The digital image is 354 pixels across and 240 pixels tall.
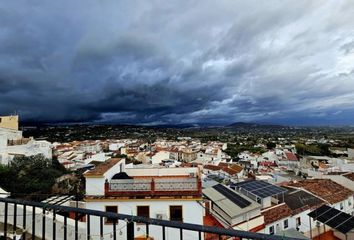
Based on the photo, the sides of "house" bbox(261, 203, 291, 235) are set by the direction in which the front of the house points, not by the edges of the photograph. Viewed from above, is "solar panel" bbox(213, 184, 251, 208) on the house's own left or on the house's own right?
on the house's own right

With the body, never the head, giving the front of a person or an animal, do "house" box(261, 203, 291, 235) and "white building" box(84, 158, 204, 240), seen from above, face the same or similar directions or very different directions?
same or similar directions

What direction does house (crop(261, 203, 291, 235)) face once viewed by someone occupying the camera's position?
facing the viewer and to the right of the viewer

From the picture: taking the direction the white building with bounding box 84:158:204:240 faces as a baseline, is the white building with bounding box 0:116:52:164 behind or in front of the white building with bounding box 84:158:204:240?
behind

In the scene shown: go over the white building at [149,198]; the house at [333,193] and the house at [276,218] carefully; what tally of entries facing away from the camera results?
0

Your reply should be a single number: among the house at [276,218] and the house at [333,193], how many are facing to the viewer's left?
0

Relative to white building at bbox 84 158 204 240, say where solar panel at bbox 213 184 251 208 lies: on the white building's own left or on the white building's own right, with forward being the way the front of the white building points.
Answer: on the white building's own left

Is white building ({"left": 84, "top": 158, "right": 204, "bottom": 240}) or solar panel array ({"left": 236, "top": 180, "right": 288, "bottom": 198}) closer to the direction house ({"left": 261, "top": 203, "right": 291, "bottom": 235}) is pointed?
the white building

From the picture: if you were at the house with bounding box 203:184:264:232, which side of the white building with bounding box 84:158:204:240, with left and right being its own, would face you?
left

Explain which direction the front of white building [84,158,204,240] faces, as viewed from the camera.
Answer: facing the viewer
